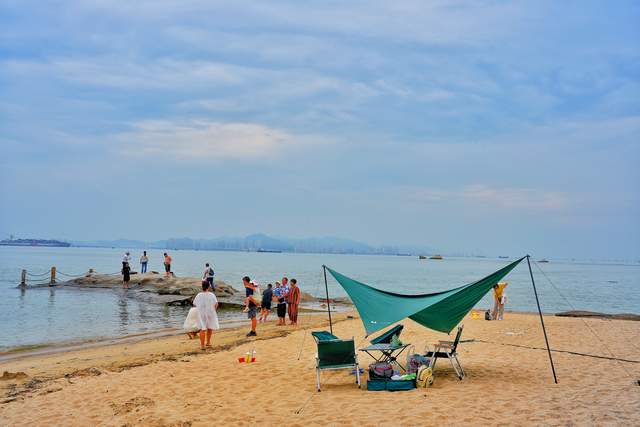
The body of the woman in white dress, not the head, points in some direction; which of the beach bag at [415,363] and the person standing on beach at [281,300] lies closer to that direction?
the person standing on beach

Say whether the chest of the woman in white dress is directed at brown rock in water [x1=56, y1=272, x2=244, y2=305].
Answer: yes

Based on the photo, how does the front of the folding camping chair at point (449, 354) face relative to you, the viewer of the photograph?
facing to the left of the viewer

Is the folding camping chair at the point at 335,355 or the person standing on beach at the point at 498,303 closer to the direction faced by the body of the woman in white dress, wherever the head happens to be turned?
the person standing on beach

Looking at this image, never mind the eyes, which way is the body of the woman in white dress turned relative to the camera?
away from the camera

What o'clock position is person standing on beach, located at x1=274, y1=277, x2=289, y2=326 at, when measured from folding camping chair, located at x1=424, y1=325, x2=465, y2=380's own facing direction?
The person standing on beach is roughly at 2 o'clock from the folding camping chair.

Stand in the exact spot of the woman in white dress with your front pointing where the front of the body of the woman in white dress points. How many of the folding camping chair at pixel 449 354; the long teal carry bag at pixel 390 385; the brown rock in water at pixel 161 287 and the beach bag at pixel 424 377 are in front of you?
1

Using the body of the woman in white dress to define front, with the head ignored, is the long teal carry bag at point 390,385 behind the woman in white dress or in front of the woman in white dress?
behind

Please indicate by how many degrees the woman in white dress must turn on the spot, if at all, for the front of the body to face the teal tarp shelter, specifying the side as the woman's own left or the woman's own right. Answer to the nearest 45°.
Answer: approximately 135° to the woman's own right
